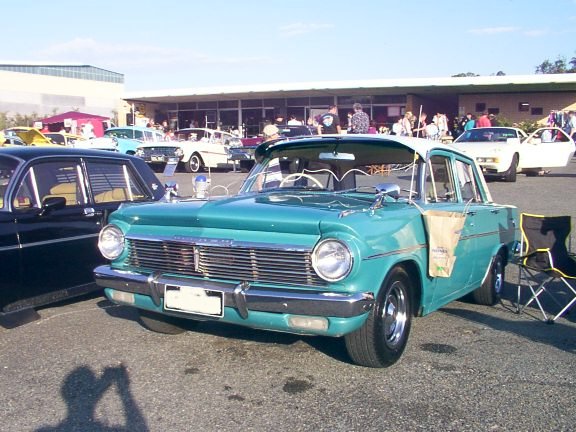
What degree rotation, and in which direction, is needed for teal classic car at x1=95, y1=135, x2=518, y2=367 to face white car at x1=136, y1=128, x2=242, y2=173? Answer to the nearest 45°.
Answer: approximately 135° to its right

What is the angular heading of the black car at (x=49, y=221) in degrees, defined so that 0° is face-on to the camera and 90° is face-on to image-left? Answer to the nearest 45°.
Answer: approximately 45°

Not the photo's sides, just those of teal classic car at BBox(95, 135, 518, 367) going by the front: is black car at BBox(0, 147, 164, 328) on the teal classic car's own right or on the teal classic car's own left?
on the teal classic car's own right

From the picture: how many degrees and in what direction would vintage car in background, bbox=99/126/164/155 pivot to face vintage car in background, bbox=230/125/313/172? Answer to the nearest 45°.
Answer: approximately 90° to its left

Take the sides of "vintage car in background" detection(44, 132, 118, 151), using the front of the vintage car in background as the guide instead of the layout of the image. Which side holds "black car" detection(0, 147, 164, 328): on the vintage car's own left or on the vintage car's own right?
on the vintage car's own right

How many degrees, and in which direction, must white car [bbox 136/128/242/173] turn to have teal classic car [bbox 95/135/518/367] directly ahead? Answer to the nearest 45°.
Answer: approximately 45° to its left

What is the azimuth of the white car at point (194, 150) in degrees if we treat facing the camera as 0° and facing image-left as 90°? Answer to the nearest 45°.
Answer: approximately 45°
